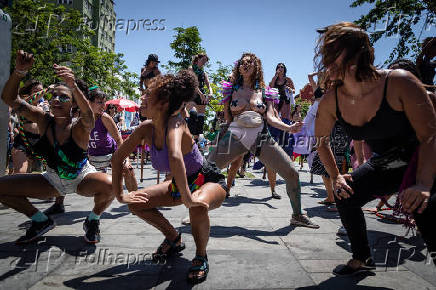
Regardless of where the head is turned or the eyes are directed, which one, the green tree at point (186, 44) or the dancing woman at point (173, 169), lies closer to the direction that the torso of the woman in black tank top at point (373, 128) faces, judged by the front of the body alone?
the dancing woman

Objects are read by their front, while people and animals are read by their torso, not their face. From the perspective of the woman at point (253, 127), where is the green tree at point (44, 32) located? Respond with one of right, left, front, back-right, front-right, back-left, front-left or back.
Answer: back-right

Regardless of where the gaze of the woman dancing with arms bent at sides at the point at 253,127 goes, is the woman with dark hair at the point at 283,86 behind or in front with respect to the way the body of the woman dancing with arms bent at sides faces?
behind

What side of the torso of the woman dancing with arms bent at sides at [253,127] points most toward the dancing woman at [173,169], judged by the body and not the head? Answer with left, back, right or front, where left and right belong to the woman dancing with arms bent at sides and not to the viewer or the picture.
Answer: front

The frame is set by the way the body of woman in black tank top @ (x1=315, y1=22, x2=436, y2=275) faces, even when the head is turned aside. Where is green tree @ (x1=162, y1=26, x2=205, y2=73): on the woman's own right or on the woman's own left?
on the woman's own right

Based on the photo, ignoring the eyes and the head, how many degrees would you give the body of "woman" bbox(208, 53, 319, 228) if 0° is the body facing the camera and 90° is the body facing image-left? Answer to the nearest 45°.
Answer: approximately 0°
